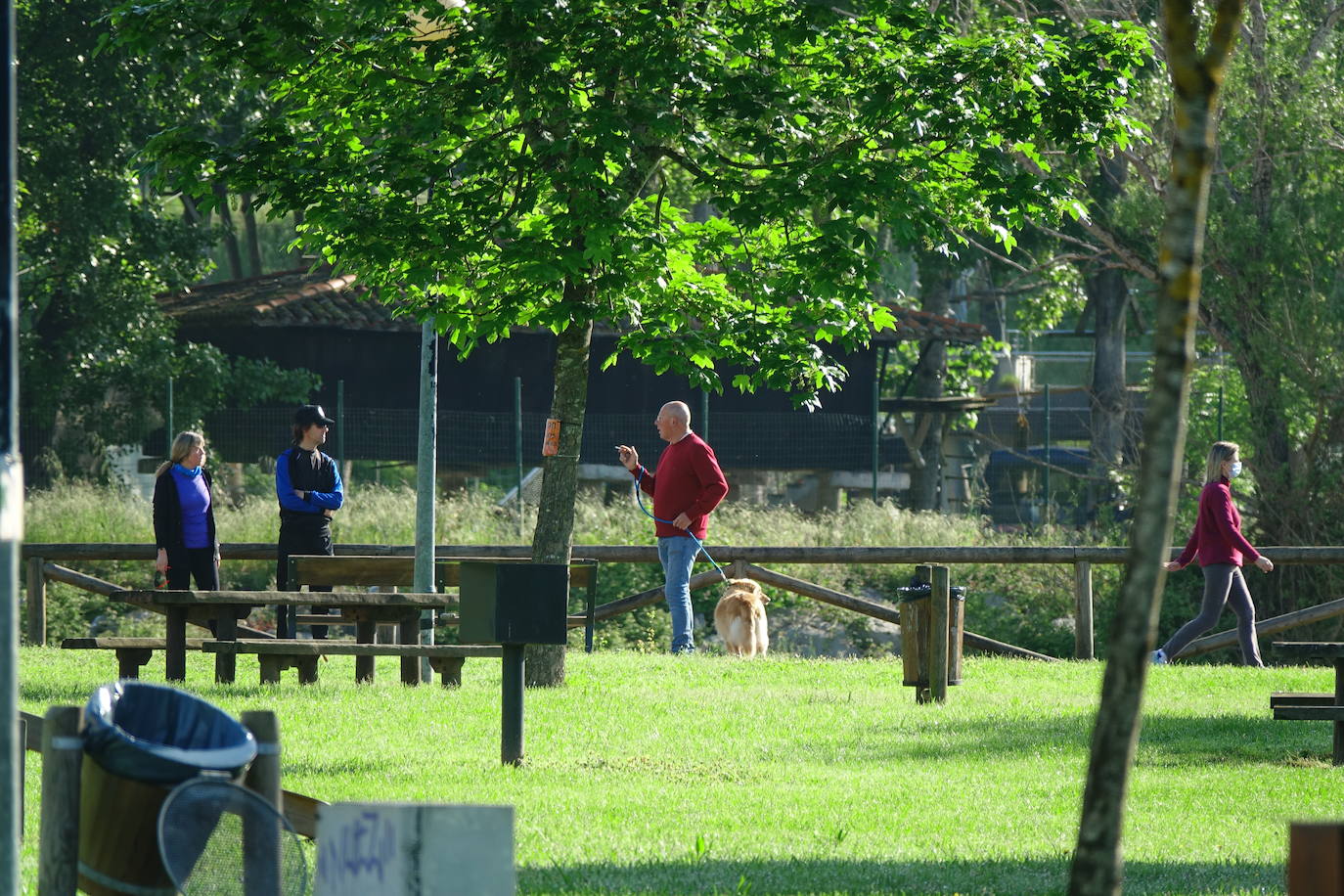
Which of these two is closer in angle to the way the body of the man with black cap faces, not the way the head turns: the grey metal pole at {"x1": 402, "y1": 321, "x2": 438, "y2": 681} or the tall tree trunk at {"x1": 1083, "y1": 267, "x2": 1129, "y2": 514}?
the grey metal pole

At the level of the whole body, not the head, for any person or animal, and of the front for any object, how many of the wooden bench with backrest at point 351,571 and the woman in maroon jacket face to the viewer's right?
1

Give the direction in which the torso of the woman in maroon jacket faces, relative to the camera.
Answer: to the viewer's right

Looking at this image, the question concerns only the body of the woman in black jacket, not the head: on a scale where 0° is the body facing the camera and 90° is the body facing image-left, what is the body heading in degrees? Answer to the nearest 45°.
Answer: approximately 315°

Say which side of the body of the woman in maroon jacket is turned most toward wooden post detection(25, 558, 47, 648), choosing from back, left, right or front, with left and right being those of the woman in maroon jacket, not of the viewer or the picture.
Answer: back

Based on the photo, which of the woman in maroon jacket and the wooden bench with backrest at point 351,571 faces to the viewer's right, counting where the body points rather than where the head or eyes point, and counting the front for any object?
the woman in maroon jacket

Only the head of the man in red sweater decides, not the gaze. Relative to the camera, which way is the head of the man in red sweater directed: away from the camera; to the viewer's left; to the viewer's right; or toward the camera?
to the viewer's left

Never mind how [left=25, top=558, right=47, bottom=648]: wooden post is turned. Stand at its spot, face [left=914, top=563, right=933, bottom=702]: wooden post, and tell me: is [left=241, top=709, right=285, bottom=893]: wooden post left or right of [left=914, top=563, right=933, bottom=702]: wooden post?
right
